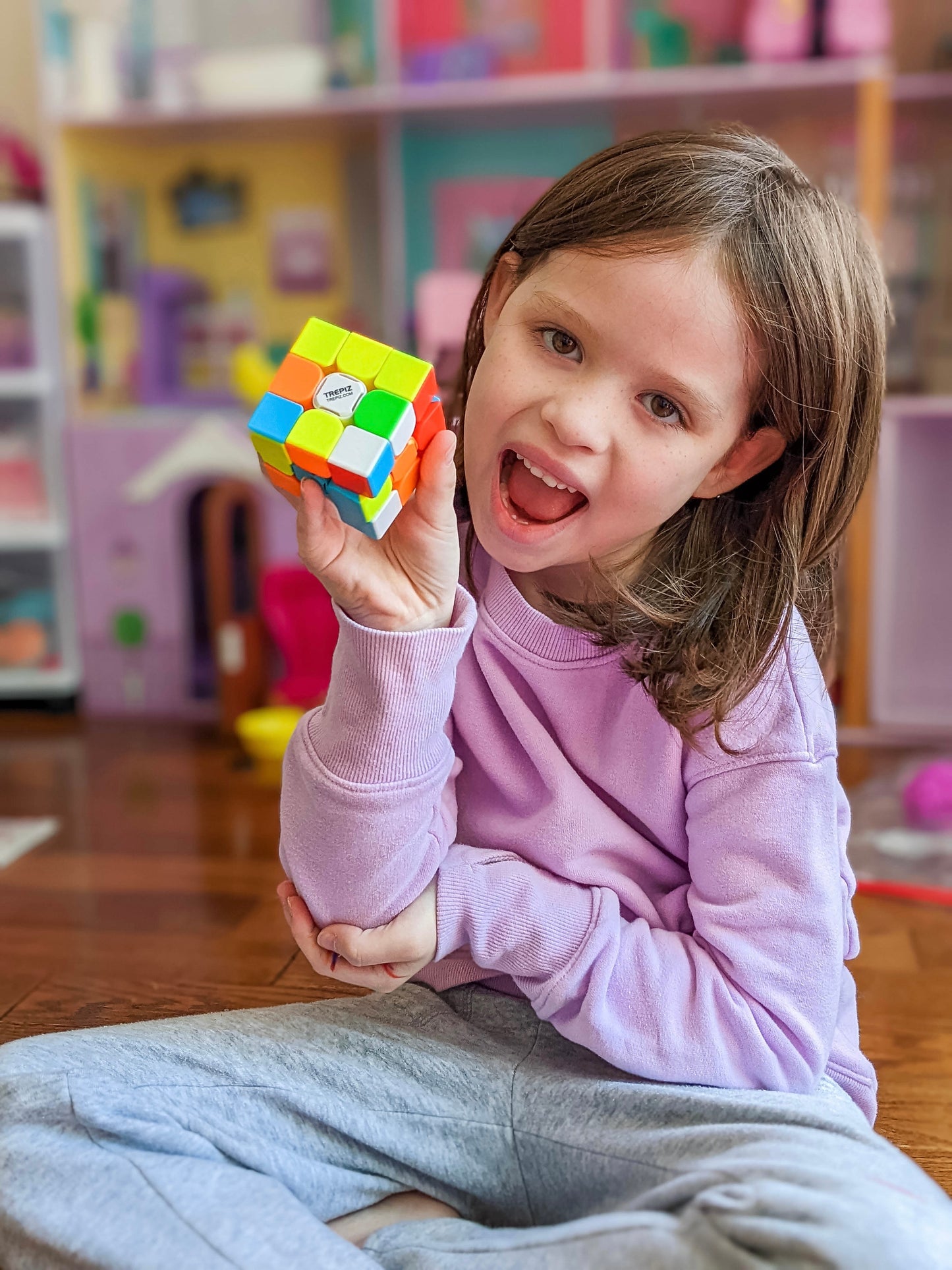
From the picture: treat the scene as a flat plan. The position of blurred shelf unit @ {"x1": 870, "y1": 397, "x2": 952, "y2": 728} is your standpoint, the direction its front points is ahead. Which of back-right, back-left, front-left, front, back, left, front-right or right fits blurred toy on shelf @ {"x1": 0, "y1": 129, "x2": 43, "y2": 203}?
right

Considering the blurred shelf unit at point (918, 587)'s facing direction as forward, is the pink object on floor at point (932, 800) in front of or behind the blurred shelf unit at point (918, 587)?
in front

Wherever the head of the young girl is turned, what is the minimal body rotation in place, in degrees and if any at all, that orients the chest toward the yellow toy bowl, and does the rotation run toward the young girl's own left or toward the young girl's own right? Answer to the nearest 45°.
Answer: approximately 135° to the young girl's own right

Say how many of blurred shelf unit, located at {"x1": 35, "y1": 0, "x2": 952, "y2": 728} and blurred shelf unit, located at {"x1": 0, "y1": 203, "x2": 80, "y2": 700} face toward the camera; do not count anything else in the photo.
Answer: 2

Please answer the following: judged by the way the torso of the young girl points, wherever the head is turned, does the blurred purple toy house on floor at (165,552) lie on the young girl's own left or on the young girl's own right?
on the young girl's own right

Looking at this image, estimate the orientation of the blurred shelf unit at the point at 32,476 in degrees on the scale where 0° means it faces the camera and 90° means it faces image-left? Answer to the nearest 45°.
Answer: approximately 0°
